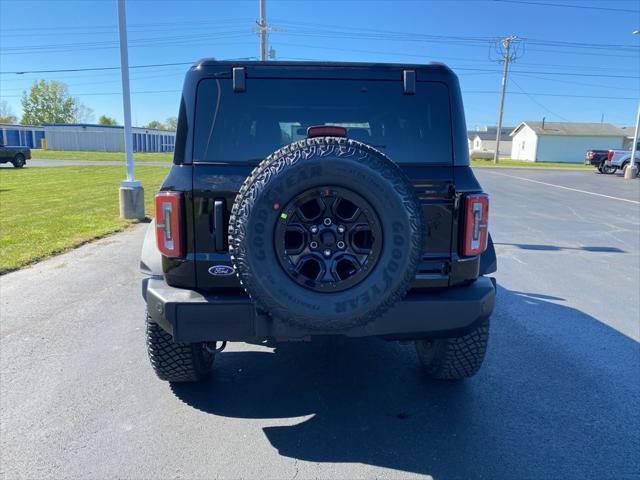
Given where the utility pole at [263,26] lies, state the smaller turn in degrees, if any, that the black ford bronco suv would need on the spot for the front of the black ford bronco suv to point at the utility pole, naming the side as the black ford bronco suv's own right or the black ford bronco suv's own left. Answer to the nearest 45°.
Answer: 0° — it already faces it

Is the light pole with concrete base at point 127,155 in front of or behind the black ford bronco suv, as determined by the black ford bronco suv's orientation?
in front

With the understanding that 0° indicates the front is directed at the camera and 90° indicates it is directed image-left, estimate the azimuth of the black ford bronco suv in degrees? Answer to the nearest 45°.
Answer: approximately 180°

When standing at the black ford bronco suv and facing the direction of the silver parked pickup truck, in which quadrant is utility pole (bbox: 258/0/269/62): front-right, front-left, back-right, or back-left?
front-left

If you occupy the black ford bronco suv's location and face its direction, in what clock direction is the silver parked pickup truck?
The silver parked pickup truck is roughly at 1 o'clock from the black ford bronco suv.

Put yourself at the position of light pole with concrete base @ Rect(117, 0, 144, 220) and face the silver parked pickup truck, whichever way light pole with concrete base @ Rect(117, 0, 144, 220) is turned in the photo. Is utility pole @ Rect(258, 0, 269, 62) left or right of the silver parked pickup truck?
left

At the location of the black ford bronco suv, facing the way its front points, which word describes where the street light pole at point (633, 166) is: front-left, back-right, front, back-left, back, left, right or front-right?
front-right

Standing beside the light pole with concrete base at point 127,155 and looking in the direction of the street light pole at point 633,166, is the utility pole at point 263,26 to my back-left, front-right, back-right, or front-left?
front-left
